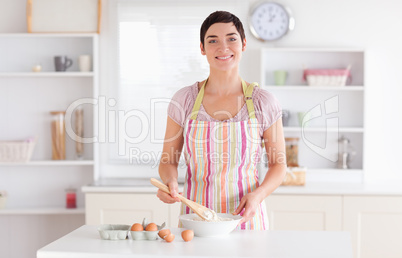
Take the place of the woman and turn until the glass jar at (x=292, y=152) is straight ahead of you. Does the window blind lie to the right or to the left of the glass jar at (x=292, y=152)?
left

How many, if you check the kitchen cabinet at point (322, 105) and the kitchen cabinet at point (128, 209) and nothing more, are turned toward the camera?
2

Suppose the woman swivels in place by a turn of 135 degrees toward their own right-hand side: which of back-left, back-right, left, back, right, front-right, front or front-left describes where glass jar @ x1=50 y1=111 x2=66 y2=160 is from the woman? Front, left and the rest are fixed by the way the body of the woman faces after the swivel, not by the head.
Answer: front

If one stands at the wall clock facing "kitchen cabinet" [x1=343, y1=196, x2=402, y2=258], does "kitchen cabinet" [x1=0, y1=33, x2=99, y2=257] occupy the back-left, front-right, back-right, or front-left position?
back-right

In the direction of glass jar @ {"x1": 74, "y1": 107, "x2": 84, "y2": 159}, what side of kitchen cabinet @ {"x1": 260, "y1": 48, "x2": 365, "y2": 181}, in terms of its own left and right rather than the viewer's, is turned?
right

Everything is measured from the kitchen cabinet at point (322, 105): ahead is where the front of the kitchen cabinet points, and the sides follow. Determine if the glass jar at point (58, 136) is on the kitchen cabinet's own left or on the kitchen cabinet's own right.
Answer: on the kitchen cabinet's own right

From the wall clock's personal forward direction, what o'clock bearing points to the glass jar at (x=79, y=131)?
The glass jar is roughly at 3 o'clock from the wall clock.

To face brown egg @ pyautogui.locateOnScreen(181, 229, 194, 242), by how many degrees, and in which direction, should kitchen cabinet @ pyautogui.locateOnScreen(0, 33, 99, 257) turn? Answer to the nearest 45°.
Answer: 0° — it already faces it

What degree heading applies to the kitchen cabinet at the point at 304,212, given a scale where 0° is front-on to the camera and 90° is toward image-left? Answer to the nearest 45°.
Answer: approximately 0°

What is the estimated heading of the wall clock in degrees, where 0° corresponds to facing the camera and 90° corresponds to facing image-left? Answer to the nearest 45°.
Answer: approximately 0°
